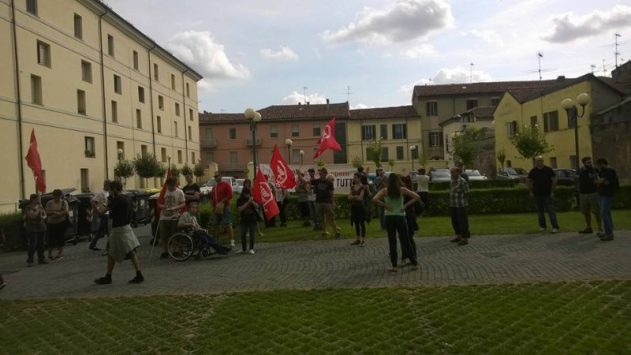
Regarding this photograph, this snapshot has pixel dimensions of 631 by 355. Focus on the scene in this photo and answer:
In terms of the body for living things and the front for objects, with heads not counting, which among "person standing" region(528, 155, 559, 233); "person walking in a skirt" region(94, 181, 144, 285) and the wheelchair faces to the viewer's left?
"person walking in a skirt" region(94, 181, 144, 285)

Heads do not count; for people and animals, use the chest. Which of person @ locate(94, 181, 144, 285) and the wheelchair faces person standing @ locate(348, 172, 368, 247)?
the wheelchair

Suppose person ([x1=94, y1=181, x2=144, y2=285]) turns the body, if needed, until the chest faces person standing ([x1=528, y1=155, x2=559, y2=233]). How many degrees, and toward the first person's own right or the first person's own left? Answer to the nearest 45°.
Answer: approximately 180°

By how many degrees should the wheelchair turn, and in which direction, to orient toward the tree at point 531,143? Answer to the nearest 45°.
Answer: approximately 45° to its left

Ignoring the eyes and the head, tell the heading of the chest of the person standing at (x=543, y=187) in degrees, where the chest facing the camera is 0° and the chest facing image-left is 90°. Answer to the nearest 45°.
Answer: approximately 0°

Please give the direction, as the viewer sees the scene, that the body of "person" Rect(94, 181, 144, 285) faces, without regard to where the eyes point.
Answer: to the viewer's left

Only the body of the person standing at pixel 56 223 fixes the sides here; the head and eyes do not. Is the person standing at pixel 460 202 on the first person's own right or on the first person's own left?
on the first person's own left

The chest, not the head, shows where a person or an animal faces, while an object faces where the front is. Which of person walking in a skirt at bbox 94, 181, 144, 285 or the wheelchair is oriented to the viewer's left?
the person walking in a skirt

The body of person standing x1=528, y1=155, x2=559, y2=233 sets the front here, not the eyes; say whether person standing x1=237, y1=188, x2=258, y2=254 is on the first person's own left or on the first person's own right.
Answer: on the first person's own right

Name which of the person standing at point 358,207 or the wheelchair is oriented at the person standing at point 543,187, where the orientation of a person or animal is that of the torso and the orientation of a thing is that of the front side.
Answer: the wheelchair

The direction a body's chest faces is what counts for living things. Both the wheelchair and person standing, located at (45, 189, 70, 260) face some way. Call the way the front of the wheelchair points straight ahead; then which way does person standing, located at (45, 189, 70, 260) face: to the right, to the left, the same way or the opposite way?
to the right

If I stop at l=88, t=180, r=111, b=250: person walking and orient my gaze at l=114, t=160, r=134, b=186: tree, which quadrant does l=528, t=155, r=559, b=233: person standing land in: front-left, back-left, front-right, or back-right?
back-right

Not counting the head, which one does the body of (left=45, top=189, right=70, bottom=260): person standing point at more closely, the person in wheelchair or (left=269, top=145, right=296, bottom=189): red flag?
the person in wheelchair
